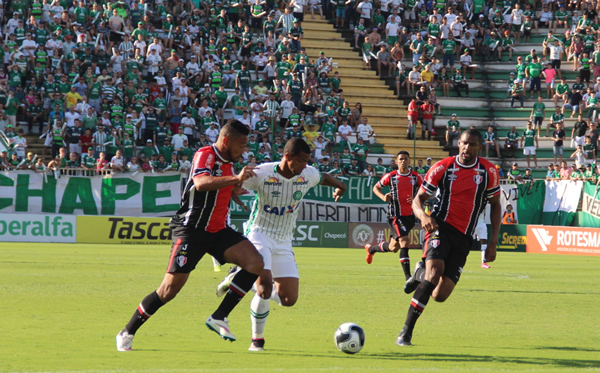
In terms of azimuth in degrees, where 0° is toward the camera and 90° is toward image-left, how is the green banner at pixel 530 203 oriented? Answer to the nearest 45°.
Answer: approximately 0°

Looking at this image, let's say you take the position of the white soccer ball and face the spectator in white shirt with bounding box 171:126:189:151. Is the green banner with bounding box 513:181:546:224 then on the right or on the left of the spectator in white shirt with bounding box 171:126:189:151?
right

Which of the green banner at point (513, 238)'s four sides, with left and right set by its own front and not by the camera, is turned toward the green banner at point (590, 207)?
left

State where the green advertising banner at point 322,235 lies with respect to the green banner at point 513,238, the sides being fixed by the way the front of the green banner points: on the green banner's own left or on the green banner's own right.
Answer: on the green banner's own right

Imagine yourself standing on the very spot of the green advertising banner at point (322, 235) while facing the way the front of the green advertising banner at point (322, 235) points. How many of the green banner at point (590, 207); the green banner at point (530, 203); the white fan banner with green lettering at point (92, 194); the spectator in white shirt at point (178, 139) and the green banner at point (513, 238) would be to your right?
2

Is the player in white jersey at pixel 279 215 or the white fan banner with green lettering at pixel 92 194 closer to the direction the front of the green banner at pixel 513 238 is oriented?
the player in white jersey

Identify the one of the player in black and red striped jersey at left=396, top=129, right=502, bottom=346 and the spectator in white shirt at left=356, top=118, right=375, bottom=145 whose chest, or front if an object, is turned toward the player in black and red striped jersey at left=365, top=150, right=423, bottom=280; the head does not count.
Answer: the spectator in white shirt

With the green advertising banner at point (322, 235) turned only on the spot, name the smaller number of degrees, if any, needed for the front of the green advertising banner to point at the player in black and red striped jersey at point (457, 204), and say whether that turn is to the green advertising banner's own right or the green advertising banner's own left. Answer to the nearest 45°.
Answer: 0° — it already faces them

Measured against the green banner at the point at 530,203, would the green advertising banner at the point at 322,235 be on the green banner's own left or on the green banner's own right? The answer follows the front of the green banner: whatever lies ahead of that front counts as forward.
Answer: on the green banner's own right
